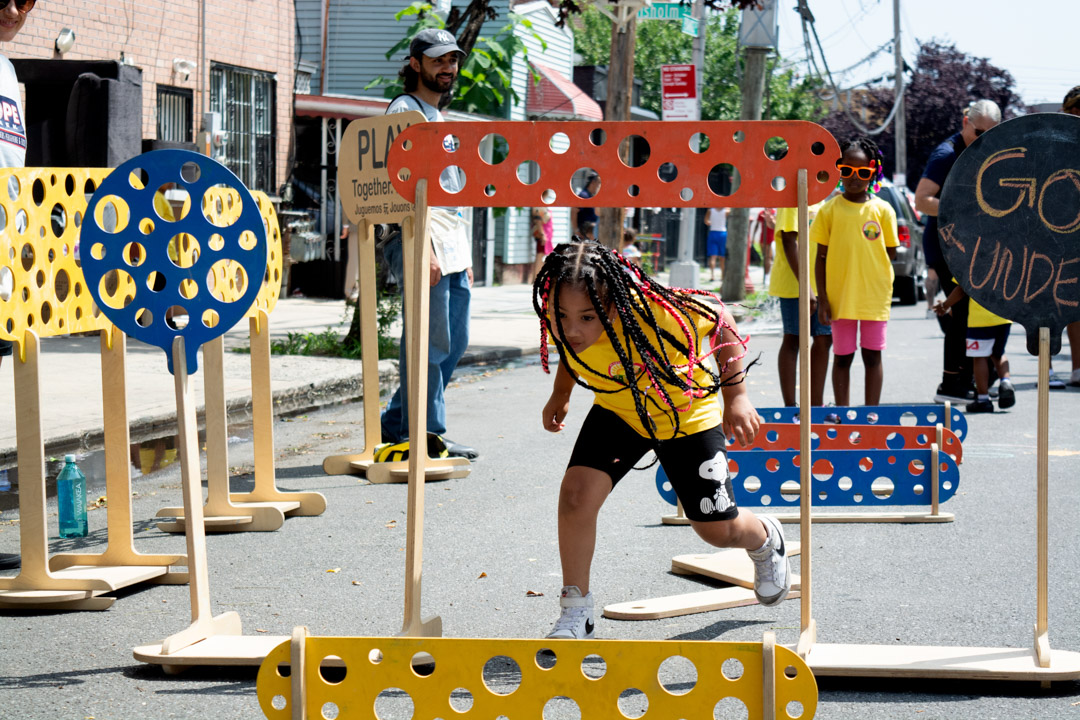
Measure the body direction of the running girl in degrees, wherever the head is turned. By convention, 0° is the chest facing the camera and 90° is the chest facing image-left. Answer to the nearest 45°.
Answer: approximately 45°

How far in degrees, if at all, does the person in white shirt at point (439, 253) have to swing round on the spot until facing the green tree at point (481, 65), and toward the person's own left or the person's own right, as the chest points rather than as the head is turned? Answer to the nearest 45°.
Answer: approximately 135° to the person's own left

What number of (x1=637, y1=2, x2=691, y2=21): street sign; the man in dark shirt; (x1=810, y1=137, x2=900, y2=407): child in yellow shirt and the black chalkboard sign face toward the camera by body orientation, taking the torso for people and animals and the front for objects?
3

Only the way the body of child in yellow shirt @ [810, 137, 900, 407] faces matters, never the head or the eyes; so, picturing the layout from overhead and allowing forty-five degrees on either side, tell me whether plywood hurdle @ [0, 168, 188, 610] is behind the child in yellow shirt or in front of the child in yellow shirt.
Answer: in front

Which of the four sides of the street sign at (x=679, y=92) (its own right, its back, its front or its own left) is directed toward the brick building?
right

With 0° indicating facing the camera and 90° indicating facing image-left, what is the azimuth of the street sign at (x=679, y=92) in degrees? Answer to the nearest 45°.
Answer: approximately 0°

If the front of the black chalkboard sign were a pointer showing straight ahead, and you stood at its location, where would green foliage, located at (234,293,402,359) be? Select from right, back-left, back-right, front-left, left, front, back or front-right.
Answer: back-right

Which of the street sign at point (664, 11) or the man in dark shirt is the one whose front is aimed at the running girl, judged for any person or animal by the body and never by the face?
the street sign

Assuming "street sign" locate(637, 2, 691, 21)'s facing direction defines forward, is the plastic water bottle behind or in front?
in front
